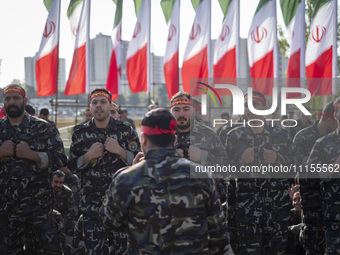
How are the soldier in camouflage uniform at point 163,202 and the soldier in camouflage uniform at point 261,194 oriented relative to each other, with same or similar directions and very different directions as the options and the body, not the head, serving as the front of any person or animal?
very different directions

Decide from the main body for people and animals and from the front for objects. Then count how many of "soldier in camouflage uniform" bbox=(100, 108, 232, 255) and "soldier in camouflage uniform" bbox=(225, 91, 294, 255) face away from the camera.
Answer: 1

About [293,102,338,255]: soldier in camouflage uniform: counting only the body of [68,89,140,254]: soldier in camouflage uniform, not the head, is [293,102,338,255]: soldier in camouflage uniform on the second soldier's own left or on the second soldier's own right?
on the second soldier's own left

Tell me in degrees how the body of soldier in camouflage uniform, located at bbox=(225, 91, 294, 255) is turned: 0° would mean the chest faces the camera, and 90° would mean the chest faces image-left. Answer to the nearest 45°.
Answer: approximately 0°

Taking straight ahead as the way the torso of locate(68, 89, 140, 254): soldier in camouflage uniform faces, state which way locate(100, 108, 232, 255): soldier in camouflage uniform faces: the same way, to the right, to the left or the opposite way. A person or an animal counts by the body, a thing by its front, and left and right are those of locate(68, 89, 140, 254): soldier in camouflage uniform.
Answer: the opposite way

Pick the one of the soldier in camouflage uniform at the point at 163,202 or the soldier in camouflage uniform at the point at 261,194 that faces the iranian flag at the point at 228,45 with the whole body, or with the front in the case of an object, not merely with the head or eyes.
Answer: the soldier in camouflage uniform at the point at 163,202

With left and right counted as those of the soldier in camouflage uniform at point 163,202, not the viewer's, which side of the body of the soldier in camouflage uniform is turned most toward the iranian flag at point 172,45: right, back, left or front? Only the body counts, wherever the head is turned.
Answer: front

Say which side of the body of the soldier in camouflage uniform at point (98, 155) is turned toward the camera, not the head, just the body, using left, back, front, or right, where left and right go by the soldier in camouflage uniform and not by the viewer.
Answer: front

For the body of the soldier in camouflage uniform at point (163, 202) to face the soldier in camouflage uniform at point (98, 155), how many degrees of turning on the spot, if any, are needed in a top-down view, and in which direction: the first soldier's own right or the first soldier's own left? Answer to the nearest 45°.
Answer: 0° — they already face them

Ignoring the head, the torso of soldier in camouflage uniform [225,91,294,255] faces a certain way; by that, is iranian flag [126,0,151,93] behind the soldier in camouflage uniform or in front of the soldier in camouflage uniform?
behind

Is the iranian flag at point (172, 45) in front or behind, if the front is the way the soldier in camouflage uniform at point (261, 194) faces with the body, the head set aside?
behind

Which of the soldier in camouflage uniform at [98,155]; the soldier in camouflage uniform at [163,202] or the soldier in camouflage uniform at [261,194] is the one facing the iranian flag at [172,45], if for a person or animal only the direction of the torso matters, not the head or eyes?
the soldier in camouflage uniform at [163,202]

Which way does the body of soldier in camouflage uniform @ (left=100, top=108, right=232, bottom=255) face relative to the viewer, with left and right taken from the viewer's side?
facing away from the viewer

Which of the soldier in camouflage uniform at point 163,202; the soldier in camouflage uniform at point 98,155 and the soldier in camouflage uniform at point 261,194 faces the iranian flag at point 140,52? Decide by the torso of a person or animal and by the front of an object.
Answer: the soldier in camouflage uniform at point 163,202

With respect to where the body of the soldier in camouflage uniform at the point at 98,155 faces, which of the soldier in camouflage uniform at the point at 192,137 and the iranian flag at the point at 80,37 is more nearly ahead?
the soldier in camouflage uniform

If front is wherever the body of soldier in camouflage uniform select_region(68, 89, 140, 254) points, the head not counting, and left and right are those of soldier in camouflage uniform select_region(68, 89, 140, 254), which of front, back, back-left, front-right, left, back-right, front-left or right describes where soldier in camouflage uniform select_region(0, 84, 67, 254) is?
right

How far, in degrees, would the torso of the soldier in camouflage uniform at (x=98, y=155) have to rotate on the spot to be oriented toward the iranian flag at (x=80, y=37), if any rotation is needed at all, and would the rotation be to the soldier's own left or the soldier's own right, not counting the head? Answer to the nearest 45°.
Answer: approximately 180°

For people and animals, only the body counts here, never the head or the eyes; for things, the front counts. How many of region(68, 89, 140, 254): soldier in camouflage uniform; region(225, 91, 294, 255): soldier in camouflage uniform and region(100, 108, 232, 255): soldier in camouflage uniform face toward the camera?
2

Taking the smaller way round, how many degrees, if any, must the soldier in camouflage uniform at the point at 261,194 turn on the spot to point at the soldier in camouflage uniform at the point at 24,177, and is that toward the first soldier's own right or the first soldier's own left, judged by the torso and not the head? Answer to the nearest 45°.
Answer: approximately 90° to the first soldier's own right

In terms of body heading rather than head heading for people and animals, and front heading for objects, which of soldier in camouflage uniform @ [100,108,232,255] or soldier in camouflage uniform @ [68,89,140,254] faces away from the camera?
soldier in camouflage uniform @ [100,108,232,255]

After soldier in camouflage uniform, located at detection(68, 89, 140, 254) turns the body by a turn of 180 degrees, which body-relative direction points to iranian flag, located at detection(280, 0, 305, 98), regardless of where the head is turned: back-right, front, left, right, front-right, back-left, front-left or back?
front-right
